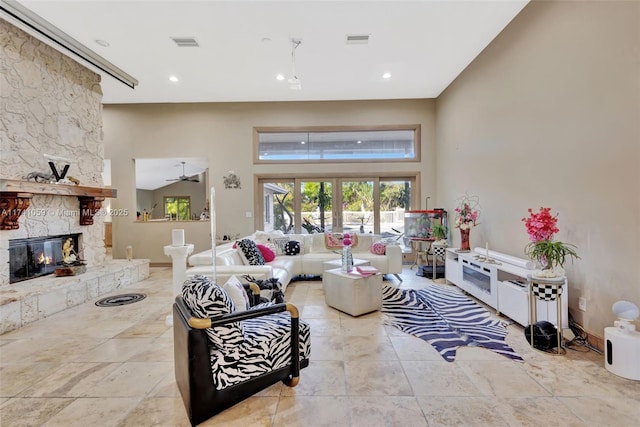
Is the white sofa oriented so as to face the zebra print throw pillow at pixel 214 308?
yes

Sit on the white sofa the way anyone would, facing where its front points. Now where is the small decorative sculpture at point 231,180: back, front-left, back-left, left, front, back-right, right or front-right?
back-right

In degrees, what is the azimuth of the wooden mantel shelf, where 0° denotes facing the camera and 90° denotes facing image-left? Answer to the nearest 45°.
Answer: approximately 315°

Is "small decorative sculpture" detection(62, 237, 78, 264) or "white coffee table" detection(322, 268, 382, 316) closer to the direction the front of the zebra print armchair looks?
the white coffee table

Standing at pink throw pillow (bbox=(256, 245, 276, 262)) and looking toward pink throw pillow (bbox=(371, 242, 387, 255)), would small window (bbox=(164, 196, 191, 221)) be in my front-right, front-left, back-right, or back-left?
back-left

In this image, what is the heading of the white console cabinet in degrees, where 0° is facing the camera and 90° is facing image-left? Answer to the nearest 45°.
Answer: approximately 45°
